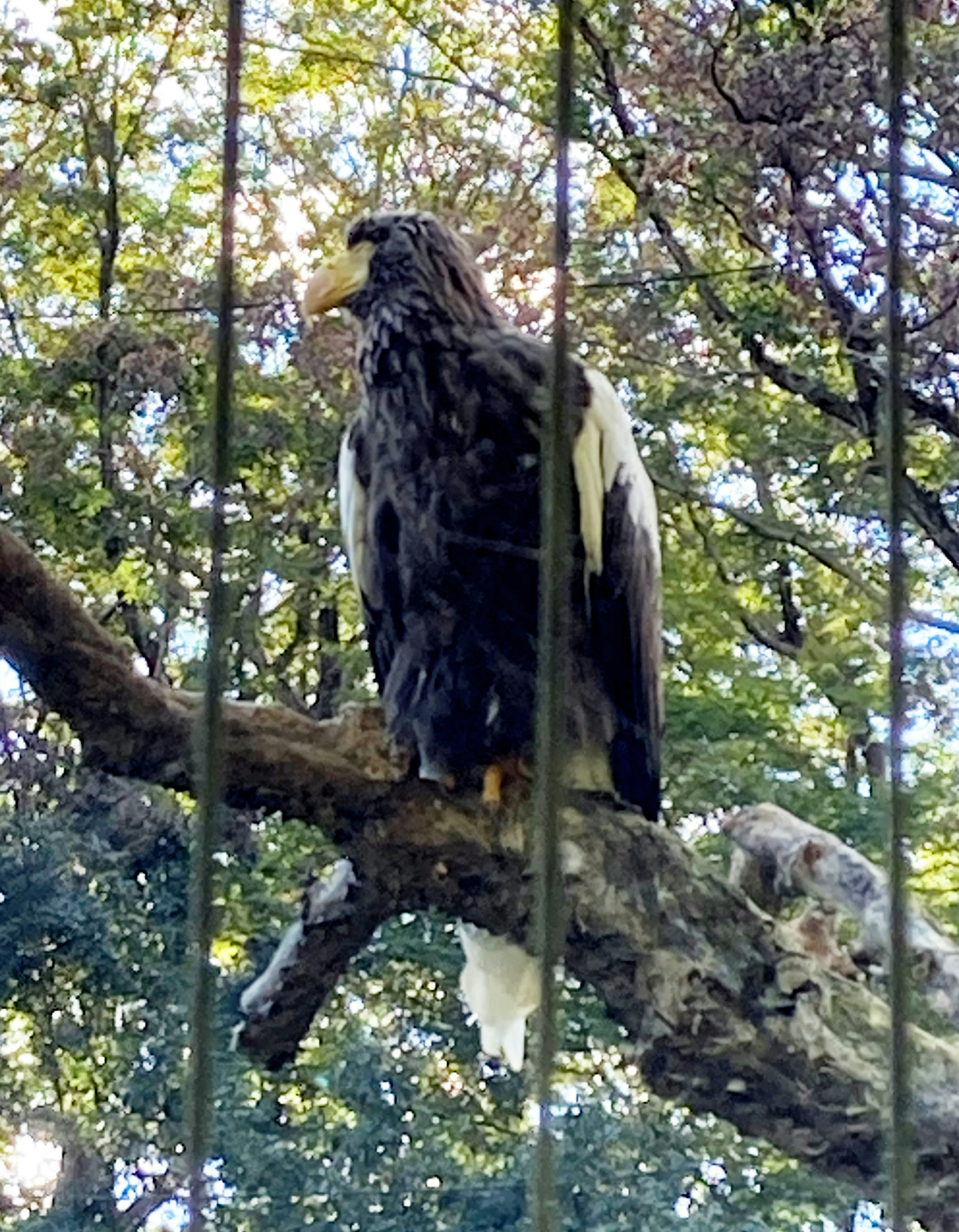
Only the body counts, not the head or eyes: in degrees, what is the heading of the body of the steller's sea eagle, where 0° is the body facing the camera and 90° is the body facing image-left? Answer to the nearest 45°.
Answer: approximately 45°
